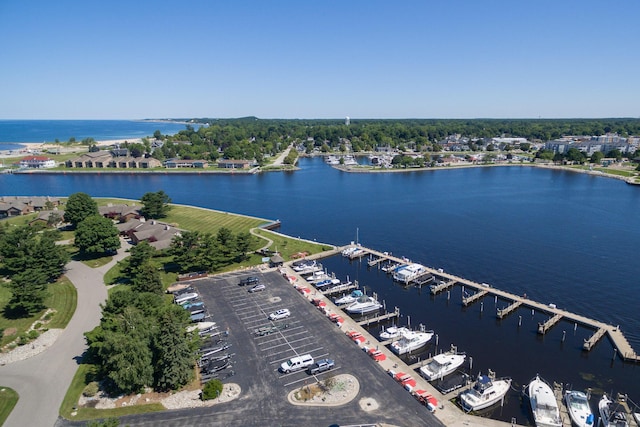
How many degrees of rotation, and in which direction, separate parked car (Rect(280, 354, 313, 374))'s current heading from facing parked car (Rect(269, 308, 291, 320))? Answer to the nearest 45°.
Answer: approximately 135° to its right

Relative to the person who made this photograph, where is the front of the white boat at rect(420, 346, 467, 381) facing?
facing away from the viewer and to the right of the viewer

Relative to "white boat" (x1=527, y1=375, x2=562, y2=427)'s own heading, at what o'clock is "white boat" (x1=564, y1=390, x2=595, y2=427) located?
"white boat" (x1=564, y1=390, x2=595, y2=427) is roughly at 2 o'clock from "white boat" (x1=527, y1=375, x2=562, y2=427).

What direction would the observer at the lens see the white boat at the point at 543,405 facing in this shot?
facing away from the viewer

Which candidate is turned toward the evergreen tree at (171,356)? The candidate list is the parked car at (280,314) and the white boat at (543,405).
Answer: the parked car

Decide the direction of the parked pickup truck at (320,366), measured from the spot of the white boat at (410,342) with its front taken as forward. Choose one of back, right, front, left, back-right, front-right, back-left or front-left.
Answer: back

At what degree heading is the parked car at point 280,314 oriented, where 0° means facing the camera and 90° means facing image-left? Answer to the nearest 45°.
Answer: approximately 45°

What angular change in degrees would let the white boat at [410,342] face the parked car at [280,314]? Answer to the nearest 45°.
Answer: approximately 135° to its left

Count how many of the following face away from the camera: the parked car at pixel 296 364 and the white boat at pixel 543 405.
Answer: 1

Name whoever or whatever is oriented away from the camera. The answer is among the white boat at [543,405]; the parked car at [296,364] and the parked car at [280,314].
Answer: the white boat

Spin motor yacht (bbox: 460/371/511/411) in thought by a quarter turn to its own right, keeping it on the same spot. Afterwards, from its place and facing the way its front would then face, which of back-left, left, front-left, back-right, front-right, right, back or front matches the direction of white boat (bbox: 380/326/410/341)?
back

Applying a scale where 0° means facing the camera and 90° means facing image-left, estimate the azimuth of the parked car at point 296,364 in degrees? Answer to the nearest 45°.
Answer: approximately 45°

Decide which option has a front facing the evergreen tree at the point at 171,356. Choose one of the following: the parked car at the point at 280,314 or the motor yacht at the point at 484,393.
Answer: the parked car
